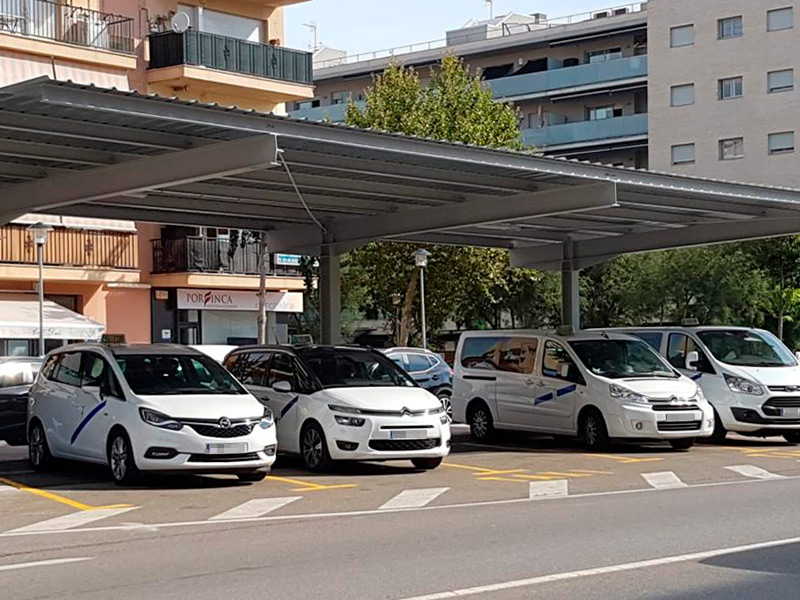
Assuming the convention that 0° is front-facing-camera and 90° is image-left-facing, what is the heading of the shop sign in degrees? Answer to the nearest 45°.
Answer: approximately 0°

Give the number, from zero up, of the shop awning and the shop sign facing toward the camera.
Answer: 2

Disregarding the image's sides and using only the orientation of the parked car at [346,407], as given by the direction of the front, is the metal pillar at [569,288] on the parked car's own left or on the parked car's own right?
on the parked car's own left

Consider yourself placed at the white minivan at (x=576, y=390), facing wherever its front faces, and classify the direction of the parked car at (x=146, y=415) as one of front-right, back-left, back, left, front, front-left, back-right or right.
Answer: right

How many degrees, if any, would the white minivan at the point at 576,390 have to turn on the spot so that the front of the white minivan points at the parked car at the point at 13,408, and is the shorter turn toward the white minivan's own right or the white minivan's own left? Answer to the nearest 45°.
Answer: approximately 135° to the white minivan's own right

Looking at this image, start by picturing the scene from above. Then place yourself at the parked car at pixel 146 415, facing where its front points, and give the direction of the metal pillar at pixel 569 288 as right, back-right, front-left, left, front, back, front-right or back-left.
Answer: left

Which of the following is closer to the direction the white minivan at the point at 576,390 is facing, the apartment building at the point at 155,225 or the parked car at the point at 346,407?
the parked car

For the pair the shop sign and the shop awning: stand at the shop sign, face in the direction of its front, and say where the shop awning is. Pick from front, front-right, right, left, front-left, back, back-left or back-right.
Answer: front-right

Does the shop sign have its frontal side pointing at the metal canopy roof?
yes
